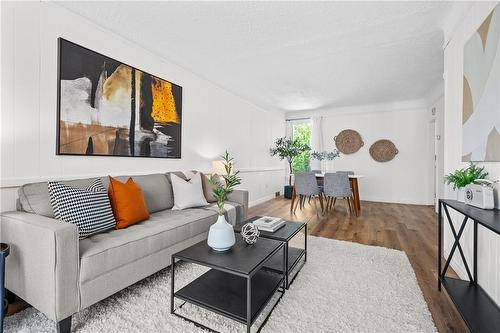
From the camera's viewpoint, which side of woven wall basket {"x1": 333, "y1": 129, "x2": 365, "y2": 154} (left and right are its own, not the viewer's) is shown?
front

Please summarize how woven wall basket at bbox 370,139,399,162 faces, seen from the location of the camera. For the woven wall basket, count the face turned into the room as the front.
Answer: facing the viewer

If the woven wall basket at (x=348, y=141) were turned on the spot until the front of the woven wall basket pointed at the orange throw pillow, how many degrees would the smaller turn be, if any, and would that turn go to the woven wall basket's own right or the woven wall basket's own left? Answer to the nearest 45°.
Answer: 0° — it already faces it

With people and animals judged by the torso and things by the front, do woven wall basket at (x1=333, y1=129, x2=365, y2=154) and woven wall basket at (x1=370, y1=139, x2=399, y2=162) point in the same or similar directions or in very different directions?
same or similar directions

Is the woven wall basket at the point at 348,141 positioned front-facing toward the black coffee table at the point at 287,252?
yes

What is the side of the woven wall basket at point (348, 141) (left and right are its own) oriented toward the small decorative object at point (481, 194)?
front

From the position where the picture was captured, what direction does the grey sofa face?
facing the viewer and to the right of the viewer

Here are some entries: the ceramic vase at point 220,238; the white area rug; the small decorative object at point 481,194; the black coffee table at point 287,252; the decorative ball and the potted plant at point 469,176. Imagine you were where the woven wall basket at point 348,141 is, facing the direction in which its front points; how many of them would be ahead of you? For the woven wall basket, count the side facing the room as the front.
6

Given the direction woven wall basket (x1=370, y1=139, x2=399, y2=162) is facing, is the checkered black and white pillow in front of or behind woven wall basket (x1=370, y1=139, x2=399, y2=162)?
in front

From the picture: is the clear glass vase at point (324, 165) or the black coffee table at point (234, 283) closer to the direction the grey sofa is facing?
the black coffee table

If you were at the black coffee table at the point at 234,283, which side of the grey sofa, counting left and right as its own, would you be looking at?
front

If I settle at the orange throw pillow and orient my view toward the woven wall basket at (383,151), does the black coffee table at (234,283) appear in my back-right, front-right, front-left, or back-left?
front-right

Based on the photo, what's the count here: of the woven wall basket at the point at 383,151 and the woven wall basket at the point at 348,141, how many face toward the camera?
2

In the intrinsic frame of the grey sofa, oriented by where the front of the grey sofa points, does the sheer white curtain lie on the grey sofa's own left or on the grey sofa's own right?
on the grey sofa's own left
